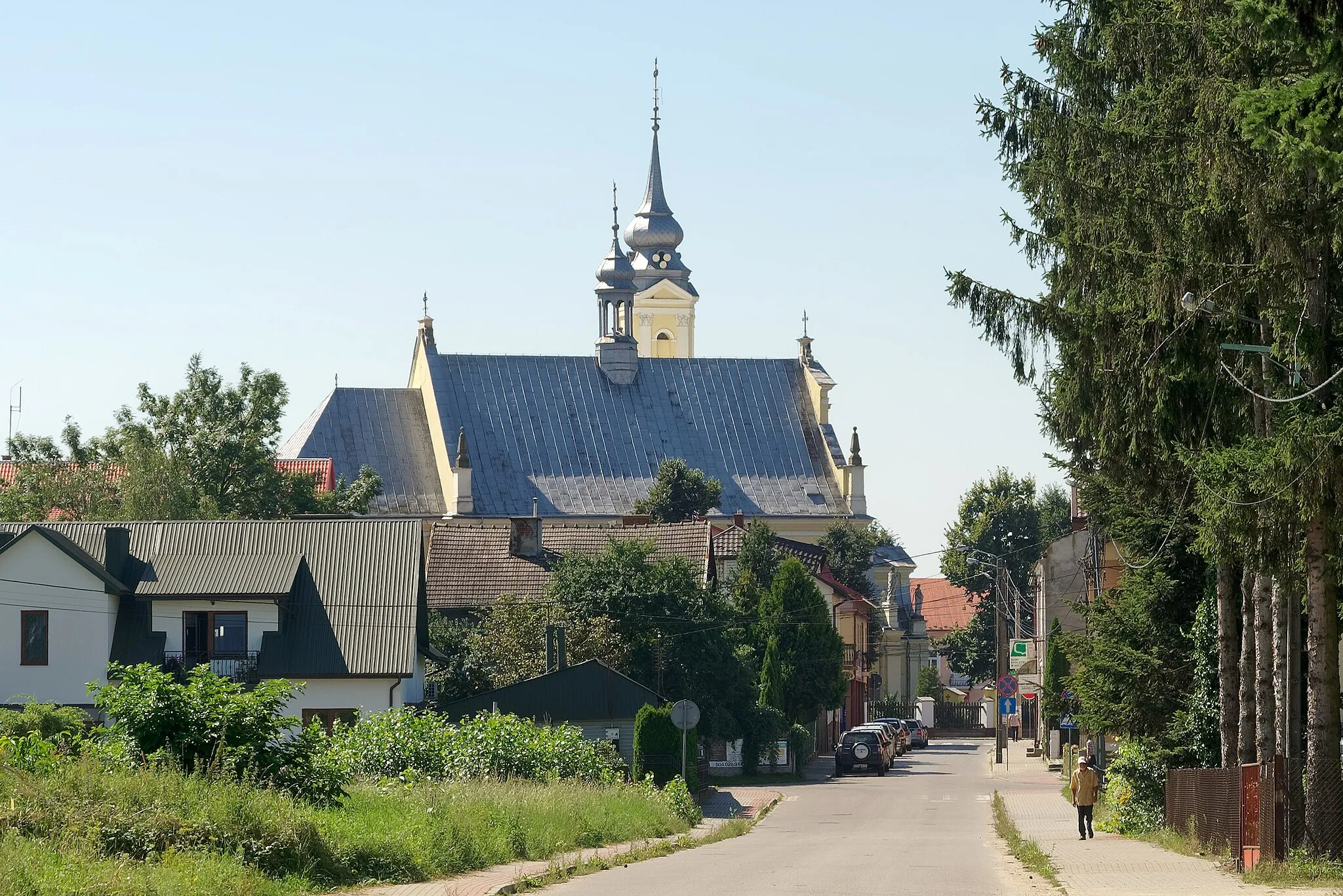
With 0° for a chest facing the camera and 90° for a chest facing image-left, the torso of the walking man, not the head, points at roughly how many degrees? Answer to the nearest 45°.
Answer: approximately 0°

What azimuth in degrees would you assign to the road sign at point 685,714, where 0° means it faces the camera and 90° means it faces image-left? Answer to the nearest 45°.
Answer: approximately 180°

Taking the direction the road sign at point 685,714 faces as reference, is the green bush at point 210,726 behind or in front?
behind

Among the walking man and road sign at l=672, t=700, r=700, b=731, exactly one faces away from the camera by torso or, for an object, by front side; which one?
the road sign

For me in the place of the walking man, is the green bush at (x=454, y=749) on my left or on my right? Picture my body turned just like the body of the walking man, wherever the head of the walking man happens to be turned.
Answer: on my right

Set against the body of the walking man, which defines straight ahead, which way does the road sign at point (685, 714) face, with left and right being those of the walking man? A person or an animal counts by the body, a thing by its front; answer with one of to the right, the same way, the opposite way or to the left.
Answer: the opposite way

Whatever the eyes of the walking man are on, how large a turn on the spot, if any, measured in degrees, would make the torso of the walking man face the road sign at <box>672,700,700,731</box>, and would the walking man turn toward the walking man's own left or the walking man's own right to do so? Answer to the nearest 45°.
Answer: approximately 135° to the walking man's own right
